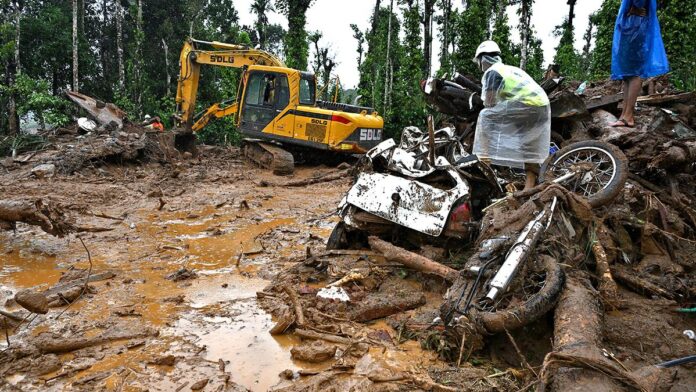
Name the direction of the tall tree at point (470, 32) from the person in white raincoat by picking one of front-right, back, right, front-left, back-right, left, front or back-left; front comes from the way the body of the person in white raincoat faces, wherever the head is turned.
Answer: right

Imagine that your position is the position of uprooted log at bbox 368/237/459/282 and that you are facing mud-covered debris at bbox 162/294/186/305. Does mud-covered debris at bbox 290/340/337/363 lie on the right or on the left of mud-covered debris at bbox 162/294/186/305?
left

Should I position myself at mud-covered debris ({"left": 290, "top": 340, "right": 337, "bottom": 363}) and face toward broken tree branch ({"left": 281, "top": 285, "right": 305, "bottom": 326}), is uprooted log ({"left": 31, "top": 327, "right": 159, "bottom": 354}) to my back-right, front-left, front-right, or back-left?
front-left

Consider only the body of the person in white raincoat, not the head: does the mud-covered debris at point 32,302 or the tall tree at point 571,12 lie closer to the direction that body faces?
the mud-covered debris

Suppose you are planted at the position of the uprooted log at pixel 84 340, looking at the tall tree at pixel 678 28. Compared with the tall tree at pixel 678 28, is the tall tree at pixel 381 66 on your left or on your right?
left

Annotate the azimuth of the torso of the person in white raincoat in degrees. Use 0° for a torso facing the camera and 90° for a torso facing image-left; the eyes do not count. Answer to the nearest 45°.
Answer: approximately 90°

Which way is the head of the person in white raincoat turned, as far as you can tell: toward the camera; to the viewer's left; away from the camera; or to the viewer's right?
to the viewer's left

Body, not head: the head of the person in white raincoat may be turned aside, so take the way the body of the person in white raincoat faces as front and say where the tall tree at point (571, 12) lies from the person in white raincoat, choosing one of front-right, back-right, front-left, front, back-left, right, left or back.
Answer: right

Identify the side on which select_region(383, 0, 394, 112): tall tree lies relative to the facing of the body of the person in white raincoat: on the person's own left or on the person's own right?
on the person's own right

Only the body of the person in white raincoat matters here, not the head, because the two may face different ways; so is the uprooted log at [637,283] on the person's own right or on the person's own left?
on the person's own left

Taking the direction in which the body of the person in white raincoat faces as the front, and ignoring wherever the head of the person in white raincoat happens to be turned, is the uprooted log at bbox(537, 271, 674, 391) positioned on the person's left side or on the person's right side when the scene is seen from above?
on the person's left side

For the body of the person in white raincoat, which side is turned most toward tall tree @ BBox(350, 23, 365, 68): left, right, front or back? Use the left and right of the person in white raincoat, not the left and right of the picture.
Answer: right
